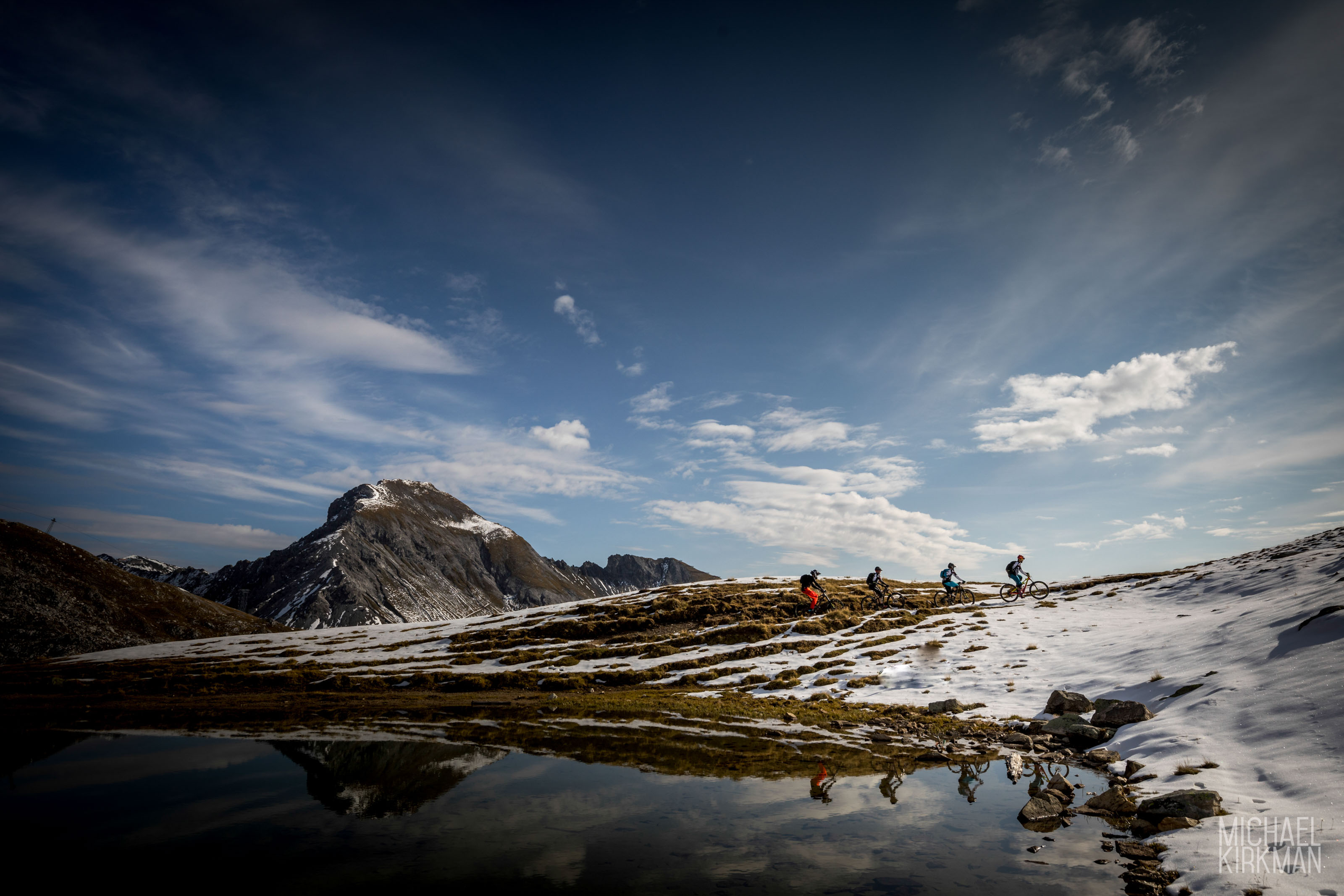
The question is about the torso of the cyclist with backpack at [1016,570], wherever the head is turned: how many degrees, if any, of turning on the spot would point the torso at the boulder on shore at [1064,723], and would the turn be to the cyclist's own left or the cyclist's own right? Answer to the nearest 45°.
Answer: approximately 90° to the cyclist's own right

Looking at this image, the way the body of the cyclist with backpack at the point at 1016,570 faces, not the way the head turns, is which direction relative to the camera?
to the viewer's right

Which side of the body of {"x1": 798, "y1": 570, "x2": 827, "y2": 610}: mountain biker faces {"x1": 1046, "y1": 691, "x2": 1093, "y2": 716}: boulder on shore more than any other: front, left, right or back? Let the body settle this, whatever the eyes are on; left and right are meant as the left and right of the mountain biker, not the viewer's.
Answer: right

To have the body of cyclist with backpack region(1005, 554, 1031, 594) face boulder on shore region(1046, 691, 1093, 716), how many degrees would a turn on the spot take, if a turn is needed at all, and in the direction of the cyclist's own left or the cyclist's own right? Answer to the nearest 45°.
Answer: approximately 90° to the cyclist's own right

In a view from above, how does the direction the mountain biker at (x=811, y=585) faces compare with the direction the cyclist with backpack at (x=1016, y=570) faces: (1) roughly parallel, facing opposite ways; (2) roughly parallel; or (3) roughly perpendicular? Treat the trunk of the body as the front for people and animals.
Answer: roughly parallel

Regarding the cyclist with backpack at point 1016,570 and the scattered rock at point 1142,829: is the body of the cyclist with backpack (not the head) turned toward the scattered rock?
no

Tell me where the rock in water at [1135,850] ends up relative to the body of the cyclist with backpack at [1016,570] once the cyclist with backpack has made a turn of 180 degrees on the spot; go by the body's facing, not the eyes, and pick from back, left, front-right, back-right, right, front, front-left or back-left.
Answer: left

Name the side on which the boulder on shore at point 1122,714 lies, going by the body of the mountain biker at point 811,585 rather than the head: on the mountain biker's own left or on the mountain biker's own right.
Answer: on the mountain biker's own right

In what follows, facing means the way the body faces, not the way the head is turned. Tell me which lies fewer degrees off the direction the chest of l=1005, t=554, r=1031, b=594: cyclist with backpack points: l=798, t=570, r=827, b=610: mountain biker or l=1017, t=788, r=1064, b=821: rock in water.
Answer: the rock in water

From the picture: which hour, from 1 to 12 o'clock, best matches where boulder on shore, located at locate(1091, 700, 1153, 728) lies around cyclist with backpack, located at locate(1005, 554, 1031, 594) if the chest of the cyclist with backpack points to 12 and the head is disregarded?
The boulder on shore is roughly at 3 o'clock from the cyclist with backpack.

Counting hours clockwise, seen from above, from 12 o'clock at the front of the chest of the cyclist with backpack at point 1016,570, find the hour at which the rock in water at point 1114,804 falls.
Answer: The rock in water is roughly at 3 o'clock from the cyclist with backpack.

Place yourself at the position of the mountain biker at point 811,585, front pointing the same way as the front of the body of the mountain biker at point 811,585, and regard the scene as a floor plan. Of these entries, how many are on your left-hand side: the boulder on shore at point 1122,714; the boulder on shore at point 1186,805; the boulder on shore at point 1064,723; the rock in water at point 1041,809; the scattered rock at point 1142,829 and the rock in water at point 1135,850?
0

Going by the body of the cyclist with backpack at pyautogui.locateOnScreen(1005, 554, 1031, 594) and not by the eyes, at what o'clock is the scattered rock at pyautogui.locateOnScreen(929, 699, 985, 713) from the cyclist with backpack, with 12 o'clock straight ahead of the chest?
The scattered rock is roughly at 3 o'clock from the cyclist with backpack.
